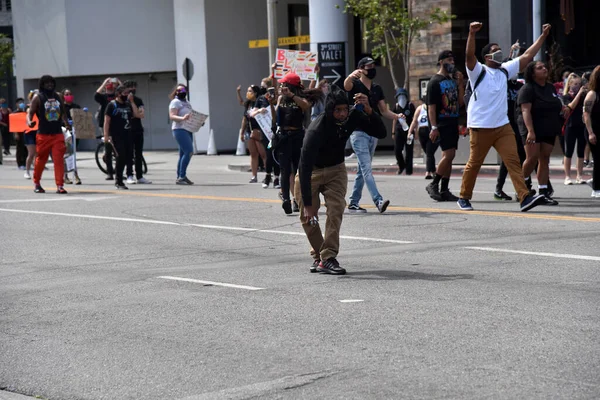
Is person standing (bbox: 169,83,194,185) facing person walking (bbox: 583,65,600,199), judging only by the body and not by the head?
yes

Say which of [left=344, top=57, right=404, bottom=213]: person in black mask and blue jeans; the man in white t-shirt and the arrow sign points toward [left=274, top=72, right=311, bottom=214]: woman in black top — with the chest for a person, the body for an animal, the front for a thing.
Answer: the arrow sign

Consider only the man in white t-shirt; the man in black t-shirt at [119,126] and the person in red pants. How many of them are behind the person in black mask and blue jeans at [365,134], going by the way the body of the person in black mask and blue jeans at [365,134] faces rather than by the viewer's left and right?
2

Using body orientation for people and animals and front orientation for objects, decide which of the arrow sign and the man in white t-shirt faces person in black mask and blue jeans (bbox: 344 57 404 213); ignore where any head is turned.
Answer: the arrow sign

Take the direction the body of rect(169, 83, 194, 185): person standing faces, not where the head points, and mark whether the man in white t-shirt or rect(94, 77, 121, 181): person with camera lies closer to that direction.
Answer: the man in white t-shirt

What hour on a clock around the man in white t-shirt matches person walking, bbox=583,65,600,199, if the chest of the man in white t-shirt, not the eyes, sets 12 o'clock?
The person walking is roughly at 9 o'clock from the man in white t-shirt.
